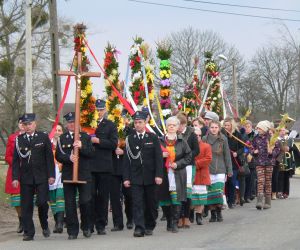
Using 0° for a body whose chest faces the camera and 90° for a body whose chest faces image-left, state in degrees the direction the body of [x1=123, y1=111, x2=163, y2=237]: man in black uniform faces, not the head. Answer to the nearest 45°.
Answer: approximately 0°

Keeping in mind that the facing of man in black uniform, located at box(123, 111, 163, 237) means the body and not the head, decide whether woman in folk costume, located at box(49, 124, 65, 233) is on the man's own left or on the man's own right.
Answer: on the man's own right

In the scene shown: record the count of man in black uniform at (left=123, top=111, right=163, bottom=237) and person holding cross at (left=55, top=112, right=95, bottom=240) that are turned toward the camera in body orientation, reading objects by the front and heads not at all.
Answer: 2

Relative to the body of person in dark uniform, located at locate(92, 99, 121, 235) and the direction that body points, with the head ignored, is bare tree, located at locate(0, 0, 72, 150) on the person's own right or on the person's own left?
on the person's own right

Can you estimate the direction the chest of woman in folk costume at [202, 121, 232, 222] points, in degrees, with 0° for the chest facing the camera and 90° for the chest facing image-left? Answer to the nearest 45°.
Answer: approximately 0°

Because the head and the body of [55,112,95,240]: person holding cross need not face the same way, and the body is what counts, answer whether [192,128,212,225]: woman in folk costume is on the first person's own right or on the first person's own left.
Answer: on the first person's own left

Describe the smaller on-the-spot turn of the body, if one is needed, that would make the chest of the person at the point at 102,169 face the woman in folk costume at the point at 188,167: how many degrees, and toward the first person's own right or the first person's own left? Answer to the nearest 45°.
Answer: approximately 135° to the first person's own left

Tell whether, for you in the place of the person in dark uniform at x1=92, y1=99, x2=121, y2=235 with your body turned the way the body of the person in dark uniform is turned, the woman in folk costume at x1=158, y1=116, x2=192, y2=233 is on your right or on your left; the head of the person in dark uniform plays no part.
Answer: on your left
